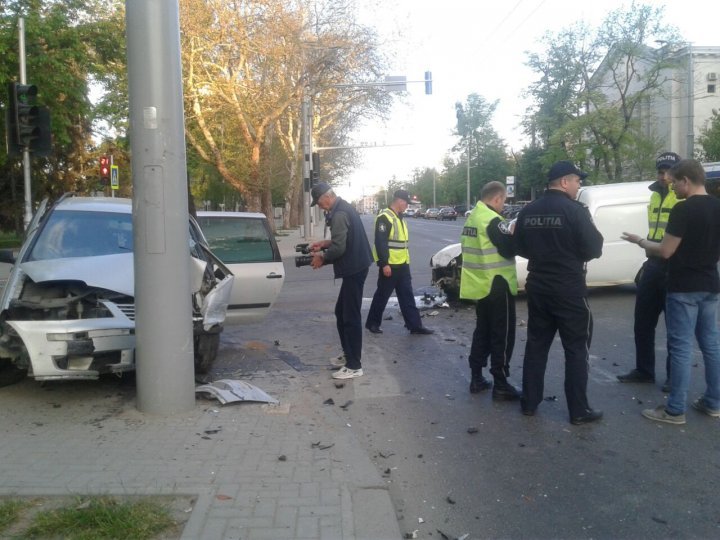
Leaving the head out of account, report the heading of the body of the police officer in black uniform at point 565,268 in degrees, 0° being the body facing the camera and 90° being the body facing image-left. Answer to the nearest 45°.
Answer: approximately 225°

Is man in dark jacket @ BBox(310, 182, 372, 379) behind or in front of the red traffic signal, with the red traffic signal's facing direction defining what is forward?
in front

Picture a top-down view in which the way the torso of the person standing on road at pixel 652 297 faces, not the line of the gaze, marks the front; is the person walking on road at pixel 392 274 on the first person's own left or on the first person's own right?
on the first person's own right

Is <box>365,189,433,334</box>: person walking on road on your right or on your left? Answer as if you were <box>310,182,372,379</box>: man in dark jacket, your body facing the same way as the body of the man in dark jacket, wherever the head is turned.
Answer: on your right

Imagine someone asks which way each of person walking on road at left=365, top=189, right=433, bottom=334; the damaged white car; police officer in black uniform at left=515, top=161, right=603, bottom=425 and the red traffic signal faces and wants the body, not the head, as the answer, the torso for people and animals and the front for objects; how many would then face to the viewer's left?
0

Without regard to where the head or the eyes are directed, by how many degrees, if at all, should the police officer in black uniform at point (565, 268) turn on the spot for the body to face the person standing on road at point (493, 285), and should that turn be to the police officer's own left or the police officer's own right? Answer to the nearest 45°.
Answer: approximately 90° to the police officer's own left

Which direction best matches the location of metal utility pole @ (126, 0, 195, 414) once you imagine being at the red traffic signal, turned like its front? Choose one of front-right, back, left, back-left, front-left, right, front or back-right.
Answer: front

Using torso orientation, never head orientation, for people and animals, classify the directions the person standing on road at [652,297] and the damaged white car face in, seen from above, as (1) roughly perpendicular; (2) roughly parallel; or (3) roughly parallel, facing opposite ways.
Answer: roughly perpendicular

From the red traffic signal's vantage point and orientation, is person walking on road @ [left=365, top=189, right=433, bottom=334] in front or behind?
in front

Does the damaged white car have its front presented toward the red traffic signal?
no

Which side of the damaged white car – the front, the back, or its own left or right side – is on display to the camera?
front

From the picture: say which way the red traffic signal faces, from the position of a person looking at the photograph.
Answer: facing the viewer

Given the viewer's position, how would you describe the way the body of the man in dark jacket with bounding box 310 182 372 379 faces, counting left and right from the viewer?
facing to the left of the viewer

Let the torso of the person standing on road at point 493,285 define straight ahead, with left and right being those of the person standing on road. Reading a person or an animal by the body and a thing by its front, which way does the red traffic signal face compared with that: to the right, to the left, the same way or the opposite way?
to the right

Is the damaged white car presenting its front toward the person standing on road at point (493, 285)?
no

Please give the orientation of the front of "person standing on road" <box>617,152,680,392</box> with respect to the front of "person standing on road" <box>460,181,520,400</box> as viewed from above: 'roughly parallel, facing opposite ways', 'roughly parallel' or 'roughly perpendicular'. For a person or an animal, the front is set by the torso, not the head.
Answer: roughly parallel, facing opposite ways
